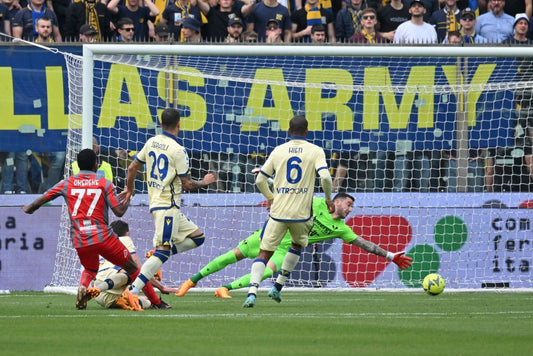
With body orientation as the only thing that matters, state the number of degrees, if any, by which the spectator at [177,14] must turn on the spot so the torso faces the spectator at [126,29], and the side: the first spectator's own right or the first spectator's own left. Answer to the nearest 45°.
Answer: approximately 45° to the first spectator's own right

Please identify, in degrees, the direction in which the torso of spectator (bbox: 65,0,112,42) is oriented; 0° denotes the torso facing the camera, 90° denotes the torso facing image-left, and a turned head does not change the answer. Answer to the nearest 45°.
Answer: approximately 0°

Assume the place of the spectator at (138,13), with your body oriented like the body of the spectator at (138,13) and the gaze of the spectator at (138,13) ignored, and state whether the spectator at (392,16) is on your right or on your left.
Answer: on your left

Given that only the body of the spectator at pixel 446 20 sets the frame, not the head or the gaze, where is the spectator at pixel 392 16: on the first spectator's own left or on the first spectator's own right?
on the first spectator's own right

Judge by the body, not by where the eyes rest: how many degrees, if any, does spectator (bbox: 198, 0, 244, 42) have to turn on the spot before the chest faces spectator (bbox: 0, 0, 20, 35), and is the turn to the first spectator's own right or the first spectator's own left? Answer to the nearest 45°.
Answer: approximately 90° to the first spectator's own right

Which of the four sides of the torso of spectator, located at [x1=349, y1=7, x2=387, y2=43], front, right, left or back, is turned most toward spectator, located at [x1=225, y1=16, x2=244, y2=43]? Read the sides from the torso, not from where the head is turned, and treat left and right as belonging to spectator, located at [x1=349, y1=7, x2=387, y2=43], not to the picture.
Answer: right

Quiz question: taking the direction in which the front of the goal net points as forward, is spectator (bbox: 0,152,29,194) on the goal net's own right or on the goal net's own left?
on the goal net's own right

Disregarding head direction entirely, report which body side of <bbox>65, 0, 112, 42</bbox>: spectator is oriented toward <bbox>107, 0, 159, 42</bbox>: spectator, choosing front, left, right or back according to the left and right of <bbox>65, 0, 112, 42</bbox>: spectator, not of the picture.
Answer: left

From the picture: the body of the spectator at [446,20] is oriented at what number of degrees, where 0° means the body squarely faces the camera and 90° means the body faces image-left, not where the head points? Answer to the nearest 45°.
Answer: approximately 0°

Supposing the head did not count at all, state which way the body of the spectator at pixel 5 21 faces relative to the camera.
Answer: toward the camera

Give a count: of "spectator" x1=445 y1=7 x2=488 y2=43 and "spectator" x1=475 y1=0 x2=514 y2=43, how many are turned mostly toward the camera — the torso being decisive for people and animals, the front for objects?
2

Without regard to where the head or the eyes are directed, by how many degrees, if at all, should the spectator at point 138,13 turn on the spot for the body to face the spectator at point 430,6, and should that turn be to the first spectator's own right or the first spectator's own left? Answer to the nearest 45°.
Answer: approximately 90° to the first spectator's own left

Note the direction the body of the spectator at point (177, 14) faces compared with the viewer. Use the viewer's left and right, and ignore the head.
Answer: facing the viewer

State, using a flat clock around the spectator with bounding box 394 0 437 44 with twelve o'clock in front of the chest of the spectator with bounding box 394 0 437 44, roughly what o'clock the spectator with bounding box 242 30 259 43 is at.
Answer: the spectator with bounding box 242 30 259 43 is roughly at 2 o'clock from the spectator with bounding box 394 0 437 44.
